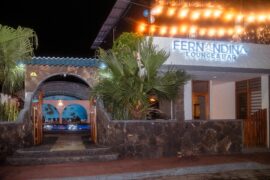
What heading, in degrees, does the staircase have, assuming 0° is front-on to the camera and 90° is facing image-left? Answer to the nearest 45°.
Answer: approximately 0°

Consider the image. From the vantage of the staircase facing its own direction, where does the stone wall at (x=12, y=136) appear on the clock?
The stone wall is roughly at 4 o'clock from the staircase.

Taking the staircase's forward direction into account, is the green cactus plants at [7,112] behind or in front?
behind

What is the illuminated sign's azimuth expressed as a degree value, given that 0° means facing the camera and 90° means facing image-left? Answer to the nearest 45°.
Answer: approximately 0°

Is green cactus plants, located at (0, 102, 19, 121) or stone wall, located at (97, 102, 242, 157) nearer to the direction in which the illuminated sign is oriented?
the stone wall

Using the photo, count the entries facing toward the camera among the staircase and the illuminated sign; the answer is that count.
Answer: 2
